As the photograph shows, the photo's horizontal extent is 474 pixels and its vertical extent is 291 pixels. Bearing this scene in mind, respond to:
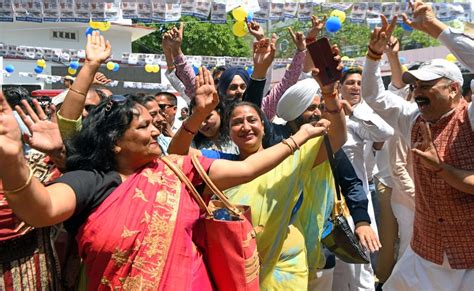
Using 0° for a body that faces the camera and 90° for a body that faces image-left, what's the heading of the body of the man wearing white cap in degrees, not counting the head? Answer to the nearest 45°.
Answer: approximately 45°

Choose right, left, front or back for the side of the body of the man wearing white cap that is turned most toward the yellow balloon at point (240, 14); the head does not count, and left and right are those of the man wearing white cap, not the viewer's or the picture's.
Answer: right

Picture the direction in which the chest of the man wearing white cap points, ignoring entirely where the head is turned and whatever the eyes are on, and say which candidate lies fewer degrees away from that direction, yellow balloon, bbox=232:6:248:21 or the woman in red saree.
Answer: the woman in red saree

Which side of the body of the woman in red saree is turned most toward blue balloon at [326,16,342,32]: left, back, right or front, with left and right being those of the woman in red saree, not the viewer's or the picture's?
left

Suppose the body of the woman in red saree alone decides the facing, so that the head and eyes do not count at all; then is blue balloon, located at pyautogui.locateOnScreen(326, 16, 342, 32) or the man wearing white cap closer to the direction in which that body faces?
the man wearing white cap

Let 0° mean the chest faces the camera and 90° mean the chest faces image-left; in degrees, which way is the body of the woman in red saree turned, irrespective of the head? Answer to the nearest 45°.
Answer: approximately 315°

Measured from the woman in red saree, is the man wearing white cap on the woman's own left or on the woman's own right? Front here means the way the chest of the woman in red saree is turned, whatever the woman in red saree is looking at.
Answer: on the woman's own left
